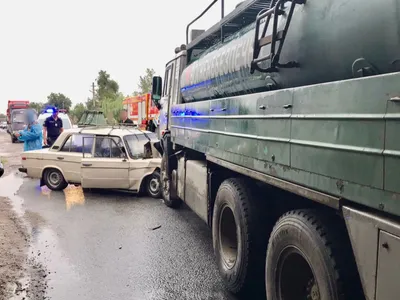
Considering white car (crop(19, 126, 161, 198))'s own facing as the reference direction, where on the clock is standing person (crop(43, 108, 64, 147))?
The standing person is roughly at 7 o'clock from the white car.

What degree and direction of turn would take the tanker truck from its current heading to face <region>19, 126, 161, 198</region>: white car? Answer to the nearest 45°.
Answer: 0° — it already faces it

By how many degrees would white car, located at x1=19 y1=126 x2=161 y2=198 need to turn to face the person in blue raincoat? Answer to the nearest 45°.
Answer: approximately 180°

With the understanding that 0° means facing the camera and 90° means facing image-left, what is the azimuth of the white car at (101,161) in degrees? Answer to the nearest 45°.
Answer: approximately 315°

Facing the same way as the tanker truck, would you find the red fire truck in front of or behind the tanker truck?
in front

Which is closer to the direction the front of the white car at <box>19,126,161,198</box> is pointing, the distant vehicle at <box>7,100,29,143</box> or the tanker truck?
the tanker truck

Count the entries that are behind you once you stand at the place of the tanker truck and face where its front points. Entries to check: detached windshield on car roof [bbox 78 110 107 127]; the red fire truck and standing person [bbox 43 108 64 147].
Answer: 0

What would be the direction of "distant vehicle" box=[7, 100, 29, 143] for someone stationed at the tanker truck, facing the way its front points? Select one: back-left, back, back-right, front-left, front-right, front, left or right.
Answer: front

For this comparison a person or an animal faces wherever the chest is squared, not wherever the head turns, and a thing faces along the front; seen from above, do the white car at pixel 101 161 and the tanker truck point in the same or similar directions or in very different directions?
very different directions
